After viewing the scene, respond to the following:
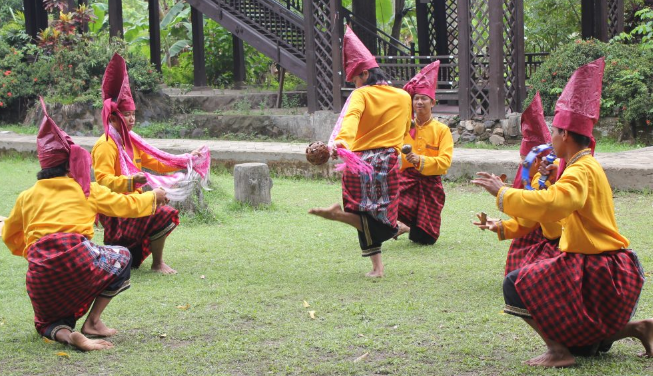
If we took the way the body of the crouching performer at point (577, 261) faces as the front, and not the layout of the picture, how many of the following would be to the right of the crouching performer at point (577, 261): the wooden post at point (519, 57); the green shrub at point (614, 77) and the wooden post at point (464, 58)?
3

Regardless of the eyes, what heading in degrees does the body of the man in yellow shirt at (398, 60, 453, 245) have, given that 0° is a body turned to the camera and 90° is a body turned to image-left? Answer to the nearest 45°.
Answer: approximately 45°

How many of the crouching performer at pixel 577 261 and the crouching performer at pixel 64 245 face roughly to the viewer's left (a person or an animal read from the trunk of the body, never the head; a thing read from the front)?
1

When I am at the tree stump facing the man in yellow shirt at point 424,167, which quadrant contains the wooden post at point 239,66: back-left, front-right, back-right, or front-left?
back-left

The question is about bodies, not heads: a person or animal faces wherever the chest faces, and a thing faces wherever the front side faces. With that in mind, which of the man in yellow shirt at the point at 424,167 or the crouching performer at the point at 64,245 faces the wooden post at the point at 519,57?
the crouching performer

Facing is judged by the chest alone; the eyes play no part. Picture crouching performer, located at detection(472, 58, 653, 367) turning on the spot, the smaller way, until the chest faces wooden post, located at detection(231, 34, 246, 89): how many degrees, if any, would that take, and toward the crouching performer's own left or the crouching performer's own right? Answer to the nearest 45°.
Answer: approximately 45° to the crouching performer's own right

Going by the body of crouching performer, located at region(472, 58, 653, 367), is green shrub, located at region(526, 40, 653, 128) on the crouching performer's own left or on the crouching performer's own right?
on the crouching performer's own right

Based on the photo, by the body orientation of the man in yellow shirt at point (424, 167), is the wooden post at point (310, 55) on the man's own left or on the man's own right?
on the man's own right

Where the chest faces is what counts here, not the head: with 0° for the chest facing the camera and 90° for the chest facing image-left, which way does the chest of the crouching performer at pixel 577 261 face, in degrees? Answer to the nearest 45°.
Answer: approximately 90°
